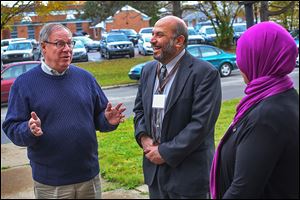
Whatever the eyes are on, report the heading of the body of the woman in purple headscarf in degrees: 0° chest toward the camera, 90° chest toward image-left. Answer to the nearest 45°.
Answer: approximately 135°

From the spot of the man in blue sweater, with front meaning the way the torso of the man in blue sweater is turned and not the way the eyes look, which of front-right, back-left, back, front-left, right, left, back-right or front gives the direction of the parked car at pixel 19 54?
back-left

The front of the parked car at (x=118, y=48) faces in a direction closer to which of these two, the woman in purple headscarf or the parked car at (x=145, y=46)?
the woman in purple headscarf

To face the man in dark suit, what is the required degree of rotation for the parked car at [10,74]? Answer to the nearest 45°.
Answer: approximately 90° to its left

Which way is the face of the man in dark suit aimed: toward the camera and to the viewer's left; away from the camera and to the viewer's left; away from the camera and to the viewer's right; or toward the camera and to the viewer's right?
toward the camera and to the viewer's left

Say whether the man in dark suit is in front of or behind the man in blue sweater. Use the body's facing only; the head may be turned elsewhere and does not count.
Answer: in front

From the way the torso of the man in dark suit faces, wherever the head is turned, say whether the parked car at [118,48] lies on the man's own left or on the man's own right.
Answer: on the man's own right

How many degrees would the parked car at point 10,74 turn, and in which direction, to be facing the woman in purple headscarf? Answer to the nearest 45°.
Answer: approximately 90° to its left

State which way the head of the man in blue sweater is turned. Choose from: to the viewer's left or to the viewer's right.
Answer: to the viewer's right

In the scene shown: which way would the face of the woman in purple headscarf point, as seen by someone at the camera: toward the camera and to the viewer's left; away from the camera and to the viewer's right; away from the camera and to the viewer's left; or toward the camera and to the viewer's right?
away from the camera and to the viewer's left

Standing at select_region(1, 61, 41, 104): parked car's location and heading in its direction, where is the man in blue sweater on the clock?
The man in blue sweater is roughly at 9 o'clock from the parked car.
